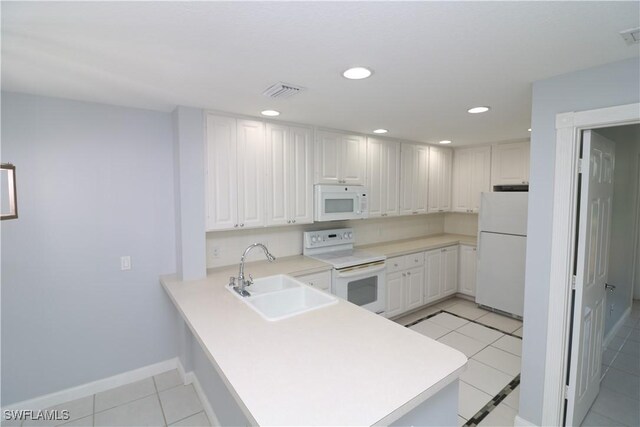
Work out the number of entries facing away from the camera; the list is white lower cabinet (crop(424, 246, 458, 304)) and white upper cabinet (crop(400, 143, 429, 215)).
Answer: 0

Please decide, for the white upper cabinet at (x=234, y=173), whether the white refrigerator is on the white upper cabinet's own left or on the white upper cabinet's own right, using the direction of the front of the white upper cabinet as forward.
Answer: on the white upper cabinet's own left

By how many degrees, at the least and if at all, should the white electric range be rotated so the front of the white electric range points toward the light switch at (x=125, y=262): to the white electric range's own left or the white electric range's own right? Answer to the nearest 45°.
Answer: approximately 90° to the white electric range's own right

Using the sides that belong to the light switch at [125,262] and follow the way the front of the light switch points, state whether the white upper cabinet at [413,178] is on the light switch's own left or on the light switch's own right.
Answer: on the light switch's own left

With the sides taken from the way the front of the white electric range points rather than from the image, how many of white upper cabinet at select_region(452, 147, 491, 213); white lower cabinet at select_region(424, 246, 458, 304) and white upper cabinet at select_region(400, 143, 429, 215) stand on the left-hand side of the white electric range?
3

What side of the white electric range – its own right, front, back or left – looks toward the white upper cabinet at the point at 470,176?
left

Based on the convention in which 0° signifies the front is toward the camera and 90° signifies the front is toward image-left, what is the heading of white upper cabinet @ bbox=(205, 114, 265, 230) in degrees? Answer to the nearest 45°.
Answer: approximately 315°
